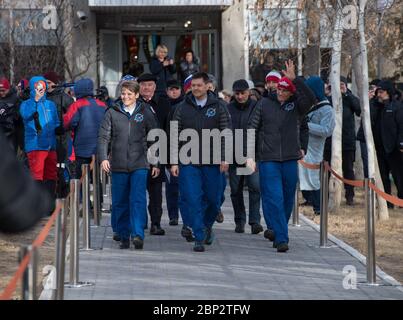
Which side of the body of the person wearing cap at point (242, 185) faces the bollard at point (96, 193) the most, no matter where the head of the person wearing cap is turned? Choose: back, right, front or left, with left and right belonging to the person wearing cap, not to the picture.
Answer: right

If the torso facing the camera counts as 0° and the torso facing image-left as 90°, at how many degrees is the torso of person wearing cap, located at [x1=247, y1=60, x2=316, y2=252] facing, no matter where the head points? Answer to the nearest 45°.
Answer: approximately 0°

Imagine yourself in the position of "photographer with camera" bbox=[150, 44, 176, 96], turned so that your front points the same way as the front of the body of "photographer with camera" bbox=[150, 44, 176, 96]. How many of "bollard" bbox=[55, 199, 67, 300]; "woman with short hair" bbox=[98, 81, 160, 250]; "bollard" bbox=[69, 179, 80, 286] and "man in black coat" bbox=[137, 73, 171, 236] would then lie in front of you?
4

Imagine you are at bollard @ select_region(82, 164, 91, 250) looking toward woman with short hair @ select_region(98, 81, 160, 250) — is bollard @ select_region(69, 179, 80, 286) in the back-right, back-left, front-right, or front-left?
back-right

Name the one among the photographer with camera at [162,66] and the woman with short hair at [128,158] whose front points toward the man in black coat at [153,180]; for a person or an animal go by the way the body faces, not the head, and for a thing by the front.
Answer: the photographer with camera

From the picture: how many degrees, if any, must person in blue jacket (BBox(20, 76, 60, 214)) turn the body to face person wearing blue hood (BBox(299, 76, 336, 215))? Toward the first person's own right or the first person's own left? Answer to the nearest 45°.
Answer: approximately 45° to the first person's own left

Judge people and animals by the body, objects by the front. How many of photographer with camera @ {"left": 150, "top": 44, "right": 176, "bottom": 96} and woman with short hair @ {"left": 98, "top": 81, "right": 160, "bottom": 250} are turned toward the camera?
2

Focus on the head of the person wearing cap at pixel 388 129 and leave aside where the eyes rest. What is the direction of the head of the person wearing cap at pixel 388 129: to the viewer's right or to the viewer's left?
to the viewer's left

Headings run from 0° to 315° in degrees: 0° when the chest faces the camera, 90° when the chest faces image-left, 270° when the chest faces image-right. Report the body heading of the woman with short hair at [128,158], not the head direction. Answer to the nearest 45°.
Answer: approximately 0°

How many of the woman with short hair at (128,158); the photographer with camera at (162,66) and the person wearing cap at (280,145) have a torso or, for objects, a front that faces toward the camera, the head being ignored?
3

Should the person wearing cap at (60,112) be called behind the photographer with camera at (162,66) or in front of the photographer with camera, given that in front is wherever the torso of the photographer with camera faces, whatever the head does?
in front

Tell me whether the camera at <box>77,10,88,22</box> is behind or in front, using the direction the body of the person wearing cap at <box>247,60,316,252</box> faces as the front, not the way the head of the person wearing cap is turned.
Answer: behind

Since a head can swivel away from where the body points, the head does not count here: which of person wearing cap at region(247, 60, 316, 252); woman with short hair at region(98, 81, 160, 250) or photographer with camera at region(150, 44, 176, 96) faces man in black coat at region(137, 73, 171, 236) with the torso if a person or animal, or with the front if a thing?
the photographer with camera

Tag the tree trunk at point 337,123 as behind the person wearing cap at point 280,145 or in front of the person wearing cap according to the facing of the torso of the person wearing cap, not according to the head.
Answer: behind
